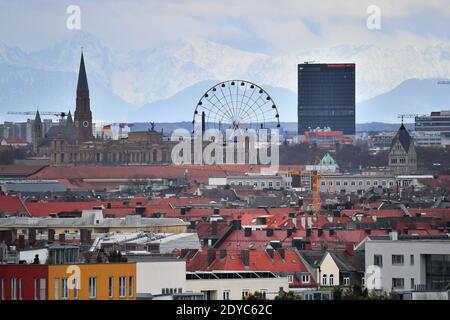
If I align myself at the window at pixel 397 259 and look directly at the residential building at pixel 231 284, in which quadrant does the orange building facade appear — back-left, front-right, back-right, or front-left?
front-left

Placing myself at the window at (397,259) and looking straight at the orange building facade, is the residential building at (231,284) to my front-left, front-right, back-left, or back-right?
front-right

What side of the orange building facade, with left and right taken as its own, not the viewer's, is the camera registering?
front
